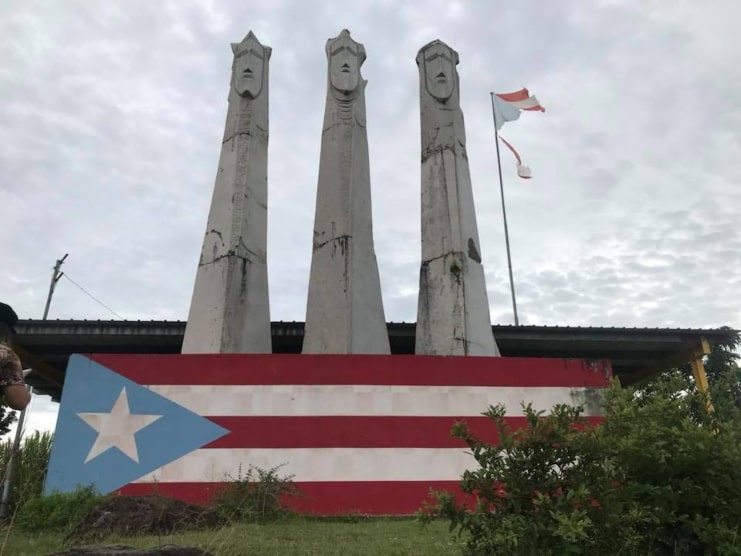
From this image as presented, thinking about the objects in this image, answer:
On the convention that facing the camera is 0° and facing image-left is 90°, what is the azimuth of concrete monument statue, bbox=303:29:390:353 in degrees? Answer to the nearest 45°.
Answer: approximately 0°

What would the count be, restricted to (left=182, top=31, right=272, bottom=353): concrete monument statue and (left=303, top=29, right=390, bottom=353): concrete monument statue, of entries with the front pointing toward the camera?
2

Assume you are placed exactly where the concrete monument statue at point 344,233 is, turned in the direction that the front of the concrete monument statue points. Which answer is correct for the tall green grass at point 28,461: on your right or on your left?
on your right

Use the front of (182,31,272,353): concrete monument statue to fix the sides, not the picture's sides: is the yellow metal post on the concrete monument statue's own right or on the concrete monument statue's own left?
on the concrete monument statue's own left

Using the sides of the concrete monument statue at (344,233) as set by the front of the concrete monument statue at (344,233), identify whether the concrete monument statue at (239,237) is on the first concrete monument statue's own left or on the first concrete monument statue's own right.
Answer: on the first concrete monument statue's own right

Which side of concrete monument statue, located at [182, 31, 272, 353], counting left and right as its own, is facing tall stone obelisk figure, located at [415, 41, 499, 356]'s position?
left

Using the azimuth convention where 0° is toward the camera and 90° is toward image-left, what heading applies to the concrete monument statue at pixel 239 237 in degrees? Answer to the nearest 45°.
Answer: approximately 0°
